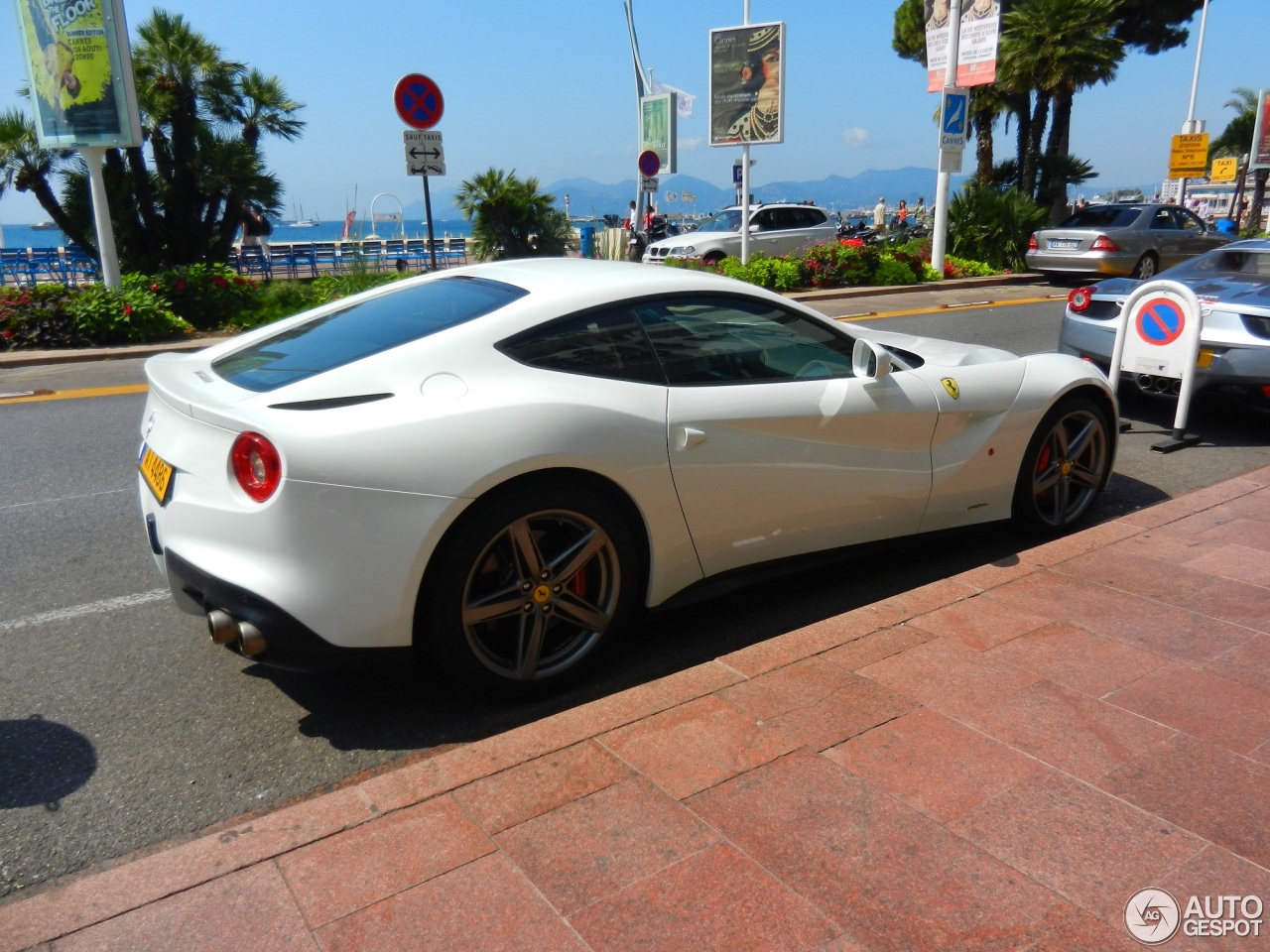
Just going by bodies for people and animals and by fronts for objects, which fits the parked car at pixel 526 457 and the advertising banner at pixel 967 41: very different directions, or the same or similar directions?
very different directions

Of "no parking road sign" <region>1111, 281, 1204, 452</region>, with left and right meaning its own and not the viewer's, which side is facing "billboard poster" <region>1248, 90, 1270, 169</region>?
back

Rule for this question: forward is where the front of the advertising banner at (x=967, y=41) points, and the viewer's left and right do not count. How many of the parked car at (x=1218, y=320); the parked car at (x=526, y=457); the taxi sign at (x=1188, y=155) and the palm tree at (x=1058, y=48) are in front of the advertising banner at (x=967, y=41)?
2

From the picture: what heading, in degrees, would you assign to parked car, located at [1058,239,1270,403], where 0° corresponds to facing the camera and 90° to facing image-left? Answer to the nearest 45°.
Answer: approximately 225°

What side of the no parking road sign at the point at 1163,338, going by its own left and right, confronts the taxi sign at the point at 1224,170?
back

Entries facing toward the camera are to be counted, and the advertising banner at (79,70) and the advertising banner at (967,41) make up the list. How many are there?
2

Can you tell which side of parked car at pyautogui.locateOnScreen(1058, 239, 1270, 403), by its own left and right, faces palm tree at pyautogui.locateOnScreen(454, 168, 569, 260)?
left

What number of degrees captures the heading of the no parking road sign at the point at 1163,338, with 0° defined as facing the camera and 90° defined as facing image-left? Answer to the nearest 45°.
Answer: approximately 0°

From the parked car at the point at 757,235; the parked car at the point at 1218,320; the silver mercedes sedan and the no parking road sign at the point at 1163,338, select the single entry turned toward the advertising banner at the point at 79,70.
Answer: the parked car at the point at 757,235

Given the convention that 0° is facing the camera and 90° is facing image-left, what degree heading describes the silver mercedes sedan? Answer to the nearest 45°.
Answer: approximately 225°

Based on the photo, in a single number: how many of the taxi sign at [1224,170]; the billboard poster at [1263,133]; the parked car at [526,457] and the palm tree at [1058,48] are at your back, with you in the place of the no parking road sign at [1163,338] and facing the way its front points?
3

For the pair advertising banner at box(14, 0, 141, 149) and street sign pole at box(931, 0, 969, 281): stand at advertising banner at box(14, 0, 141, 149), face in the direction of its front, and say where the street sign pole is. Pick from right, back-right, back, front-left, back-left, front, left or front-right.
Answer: left
